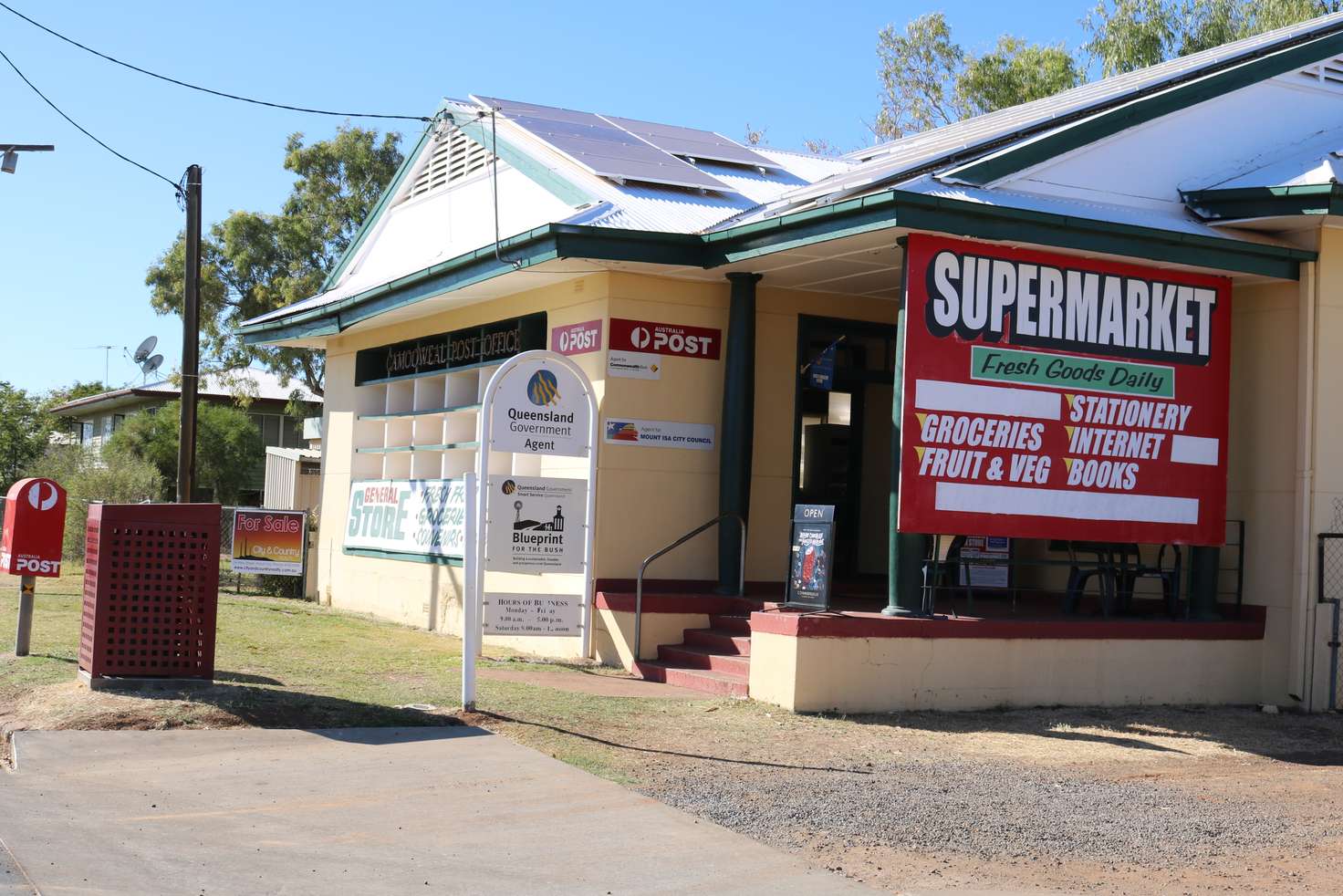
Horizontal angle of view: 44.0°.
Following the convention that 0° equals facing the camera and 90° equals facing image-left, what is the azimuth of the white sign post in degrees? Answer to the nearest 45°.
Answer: approximately 315°

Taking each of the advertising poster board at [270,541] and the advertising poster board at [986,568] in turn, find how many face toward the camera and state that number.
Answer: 2

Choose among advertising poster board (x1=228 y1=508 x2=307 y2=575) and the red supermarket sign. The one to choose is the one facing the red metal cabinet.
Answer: the advertising poster board

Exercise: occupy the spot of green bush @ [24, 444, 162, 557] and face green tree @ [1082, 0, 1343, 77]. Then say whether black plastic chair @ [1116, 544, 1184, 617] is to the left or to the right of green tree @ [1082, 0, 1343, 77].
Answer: right

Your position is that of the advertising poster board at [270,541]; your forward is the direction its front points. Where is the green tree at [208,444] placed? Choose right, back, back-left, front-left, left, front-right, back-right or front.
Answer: back

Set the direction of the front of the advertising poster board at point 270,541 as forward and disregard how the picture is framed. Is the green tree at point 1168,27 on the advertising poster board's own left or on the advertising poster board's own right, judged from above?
on the advertising poster board's own left

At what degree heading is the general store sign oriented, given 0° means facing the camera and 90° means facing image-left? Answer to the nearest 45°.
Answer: approximately 45°

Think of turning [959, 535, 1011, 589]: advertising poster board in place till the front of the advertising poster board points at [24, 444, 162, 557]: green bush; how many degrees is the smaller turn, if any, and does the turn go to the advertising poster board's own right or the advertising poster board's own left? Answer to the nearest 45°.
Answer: approximately 135° to the advertising poster board's own right

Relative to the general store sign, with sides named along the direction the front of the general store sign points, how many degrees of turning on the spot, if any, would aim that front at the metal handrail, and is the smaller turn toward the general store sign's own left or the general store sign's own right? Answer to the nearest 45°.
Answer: approximately 90° to the general store sign's own left

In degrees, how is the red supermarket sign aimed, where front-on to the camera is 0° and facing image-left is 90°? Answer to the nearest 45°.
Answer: approximately 315°
